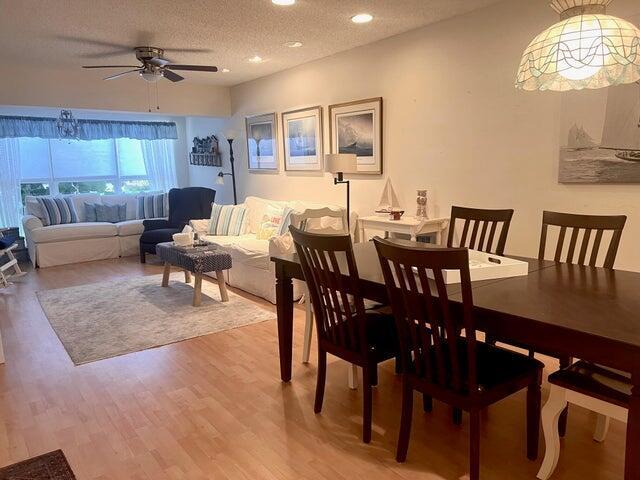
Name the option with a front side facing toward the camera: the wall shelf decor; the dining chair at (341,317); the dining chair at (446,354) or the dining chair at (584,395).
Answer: the wall shelf decor

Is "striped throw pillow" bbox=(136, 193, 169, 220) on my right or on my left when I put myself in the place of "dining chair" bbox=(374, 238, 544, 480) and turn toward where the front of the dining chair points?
on my left

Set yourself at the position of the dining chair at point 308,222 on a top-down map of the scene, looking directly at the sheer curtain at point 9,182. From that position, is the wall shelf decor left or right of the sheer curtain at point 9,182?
right

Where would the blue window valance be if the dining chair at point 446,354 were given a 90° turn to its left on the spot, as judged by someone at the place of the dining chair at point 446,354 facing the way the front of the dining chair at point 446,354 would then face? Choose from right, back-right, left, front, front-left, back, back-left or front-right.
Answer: front

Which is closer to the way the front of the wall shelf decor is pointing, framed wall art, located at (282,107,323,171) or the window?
the framed wall art

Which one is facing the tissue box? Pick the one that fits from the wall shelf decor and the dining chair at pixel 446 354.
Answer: the wall shelf decor

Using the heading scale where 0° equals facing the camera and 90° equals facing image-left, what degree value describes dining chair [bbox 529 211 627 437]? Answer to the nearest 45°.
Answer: approximately 45°

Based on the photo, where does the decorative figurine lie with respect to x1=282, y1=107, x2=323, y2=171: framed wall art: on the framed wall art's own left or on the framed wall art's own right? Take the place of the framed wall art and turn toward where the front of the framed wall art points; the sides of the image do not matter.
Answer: on the framed wall art's own left

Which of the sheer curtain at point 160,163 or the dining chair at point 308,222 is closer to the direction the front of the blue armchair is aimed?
the dining chair

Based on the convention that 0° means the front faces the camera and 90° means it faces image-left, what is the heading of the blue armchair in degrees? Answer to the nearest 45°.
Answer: approximately 45°
